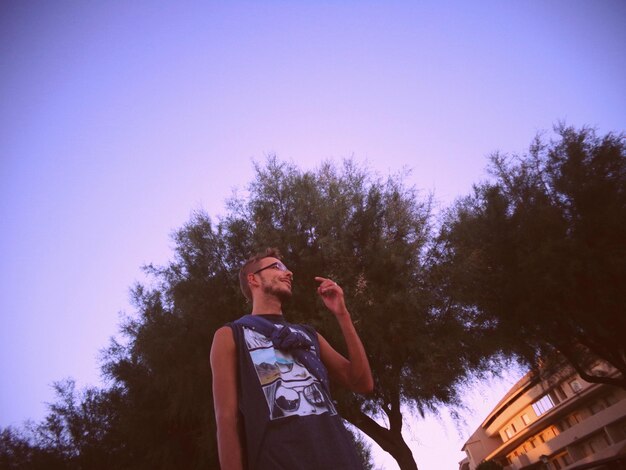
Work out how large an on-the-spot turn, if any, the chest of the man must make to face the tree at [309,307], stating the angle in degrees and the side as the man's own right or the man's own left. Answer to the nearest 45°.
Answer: approximately 135° to the man's own left

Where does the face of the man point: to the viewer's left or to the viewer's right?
to the viewer's right

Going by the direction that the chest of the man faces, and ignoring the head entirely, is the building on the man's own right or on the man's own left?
on the man's own left

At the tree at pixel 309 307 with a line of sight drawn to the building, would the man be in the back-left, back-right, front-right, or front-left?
back-right

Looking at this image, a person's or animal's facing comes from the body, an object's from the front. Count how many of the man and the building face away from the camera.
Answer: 0

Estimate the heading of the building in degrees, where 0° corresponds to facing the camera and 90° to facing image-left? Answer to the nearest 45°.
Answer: approximately 45°

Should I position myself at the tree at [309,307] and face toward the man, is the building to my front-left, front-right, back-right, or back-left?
back-left

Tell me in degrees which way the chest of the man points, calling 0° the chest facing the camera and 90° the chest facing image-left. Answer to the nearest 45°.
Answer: approximately 315°
